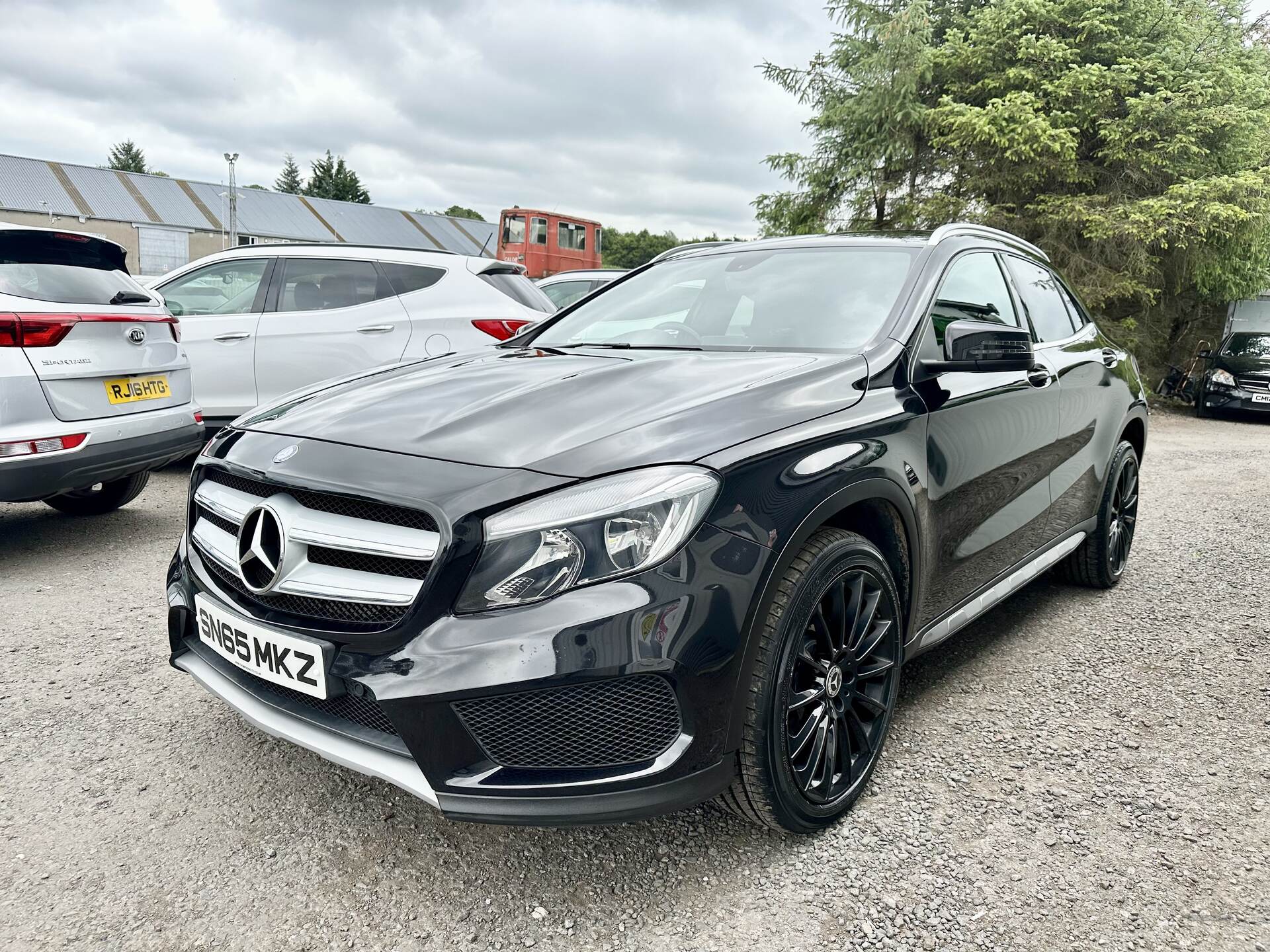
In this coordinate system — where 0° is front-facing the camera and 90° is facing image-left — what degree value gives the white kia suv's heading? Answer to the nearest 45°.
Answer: approximately 135°

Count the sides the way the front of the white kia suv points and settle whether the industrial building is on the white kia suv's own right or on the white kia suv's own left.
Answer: on the white kia suv's own right

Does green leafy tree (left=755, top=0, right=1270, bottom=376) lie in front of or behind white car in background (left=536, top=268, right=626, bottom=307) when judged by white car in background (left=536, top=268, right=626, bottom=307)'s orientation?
behind

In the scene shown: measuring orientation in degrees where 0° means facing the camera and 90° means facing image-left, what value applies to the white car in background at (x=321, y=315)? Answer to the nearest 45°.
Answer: approximately 90°

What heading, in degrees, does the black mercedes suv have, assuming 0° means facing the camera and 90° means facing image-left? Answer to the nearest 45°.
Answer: approximately 45°

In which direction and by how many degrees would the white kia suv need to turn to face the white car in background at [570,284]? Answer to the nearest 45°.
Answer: approximately 90° to its right

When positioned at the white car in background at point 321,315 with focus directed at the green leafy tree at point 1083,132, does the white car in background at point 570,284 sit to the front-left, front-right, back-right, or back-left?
front-left

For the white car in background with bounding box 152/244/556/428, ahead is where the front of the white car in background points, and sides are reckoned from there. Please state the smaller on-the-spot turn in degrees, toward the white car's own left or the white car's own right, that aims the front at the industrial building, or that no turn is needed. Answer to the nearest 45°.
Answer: approximately 90° to the white car's own right

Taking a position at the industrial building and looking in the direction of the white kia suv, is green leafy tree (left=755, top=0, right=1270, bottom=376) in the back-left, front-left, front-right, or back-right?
front-left
